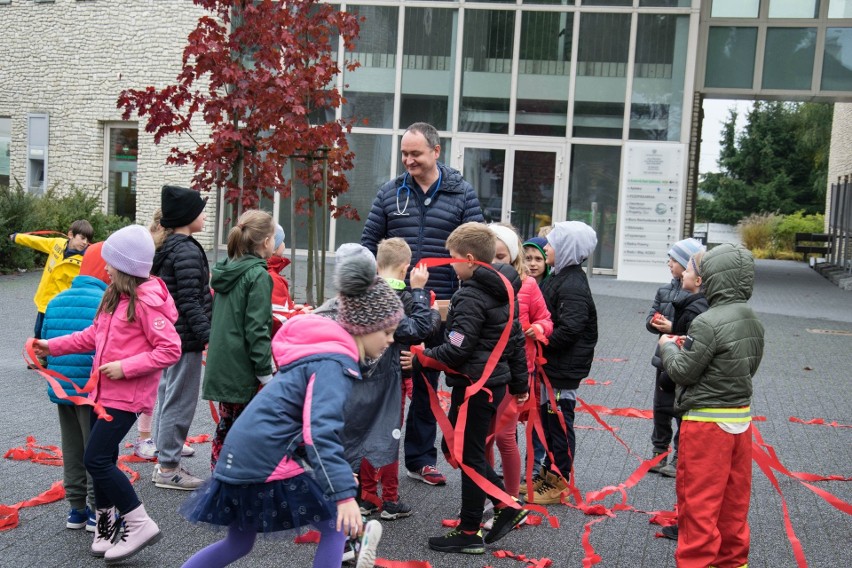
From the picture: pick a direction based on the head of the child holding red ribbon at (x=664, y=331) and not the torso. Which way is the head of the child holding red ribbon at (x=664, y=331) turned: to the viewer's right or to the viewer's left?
to the viewer's left

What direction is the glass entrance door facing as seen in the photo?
toward the camera

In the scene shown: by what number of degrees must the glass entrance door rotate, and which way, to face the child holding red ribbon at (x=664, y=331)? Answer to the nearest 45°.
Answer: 0° — it already faces them

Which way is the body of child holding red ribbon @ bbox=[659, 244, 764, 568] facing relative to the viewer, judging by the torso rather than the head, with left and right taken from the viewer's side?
facing away from the viewer and to the left of the viewer

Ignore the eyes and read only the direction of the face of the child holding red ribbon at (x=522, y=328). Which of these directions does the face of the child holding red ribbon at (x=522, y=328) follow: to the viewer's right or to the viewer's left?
to the viewer's left

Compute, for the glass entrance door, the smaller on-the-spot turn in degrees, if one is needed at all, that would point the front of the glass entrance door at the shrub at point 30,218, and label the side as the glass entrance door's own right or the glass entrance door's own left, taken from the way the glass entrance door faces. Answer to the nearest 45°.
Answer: approximately 45° to the glass entrance door's own right

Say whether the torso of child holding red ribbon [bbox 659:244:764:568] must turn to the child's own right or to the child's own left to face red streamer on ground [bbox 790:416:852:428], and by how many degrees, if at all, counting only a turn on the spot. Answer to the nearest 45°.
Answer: approximately 45° to the child's own right

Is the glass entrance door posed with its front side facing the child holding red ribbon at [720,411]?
yes

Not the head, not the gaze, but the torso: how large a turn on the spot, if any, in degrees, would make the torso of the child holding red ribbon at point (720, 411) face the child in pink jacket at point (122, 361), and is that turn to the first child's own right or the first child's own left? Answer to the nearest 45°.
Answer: approximately 45° to the first child's own left

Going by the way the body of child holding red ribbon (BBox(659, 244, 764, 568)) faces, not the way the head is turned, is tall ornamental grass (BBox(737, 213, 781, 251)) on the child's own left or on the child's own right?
on the child's own right

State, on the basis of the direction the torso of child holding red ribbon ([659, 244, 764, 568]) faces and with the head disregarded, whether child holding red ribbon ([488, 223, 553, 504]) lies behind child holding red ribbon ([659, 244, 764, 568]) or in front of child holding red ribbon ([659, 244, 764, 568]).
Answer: in front

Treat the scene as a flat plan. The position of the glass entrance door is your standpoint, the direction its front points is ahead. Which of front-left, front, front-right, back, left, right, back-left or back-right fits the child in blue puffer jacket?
front

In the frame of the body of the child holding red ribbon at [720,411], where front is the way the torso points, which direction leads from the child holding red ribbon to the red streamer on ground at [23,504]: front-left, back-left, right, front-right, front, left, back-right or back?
front-left

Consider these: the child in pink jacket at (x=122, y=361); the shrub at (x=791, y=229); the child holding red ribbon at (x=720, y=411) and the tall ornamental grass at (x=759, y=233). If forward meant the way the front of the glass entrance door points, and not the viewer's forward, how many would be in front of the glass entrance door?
2

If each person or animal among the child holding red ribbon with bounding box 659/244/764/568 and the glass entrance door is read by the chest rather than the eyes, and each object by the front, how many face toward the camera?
1

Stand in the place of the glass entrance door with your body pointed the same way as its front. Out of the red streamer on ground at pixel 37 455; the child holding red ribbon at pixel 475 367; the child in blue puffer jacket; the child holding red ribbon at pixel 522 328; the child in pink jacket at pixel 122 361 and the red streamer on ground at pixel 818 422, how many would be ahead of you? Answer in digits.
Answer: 6
